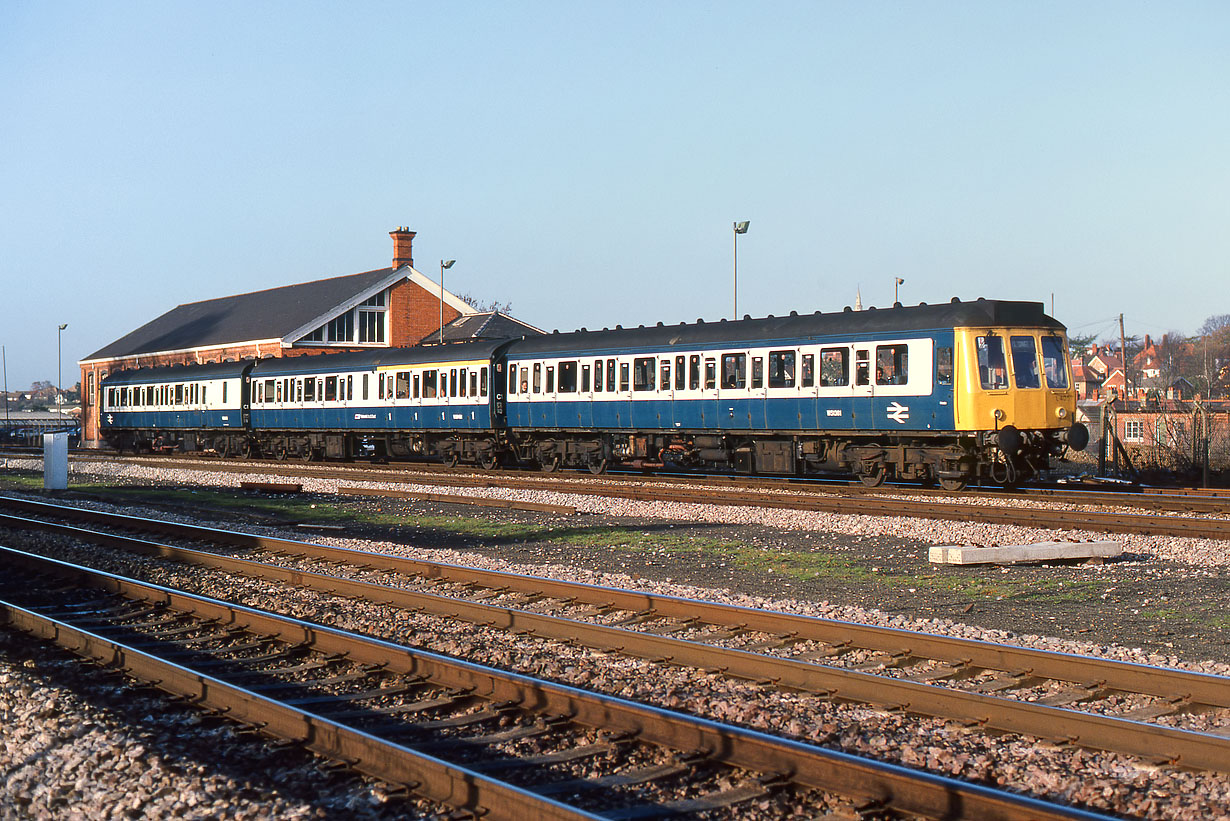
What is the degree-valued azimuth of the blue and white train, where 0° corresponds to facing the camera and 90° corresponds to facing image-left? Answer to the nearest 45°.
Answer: approximately 315°

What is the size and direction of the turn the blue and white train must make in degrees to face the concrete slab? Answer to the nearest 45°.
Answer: approximately 45° to its right
